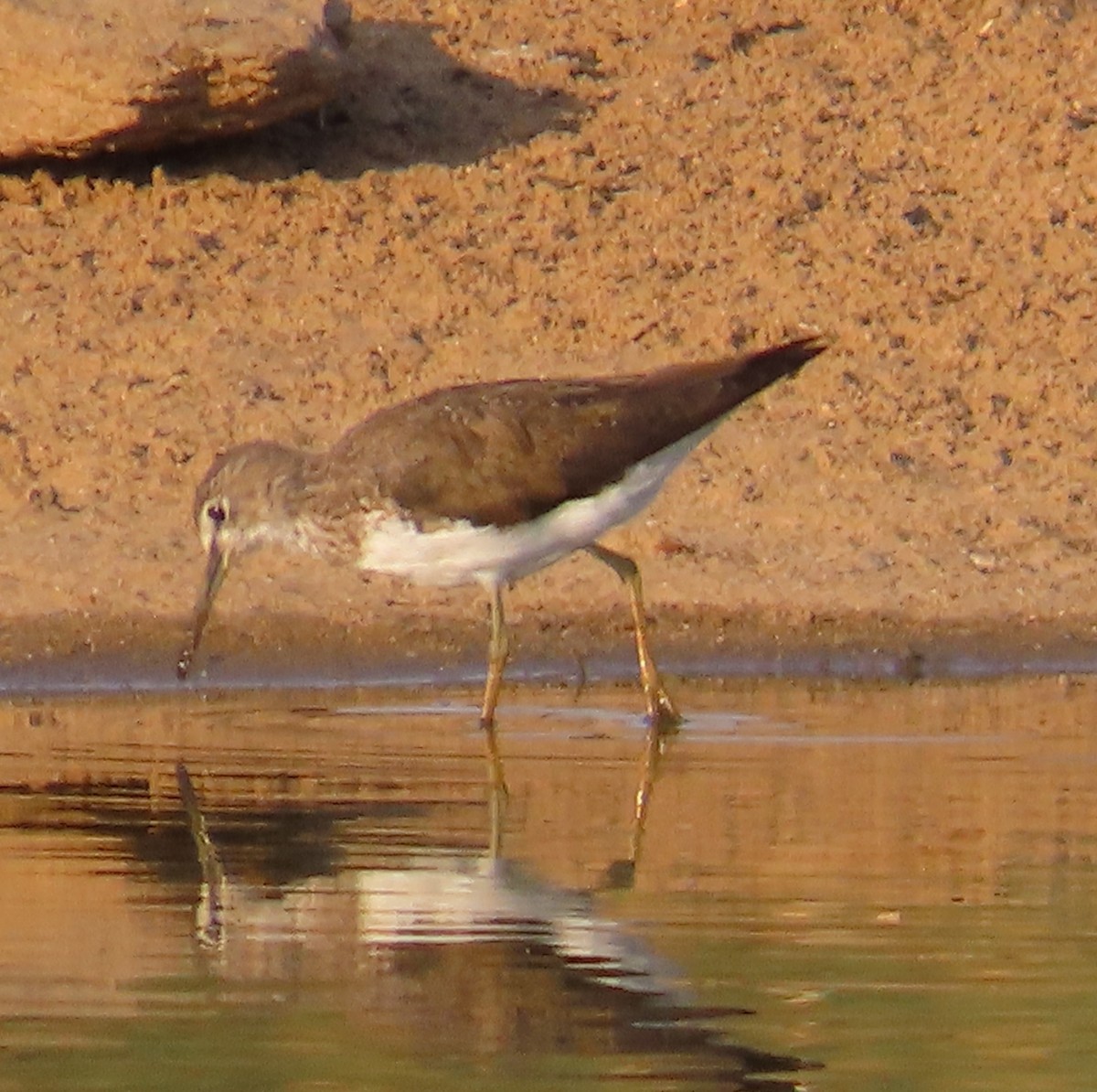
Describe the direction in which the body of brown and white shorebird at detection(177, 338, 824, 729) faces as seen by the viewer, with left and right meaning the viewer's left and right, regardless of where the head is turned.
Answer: facing to the left of the viewer
